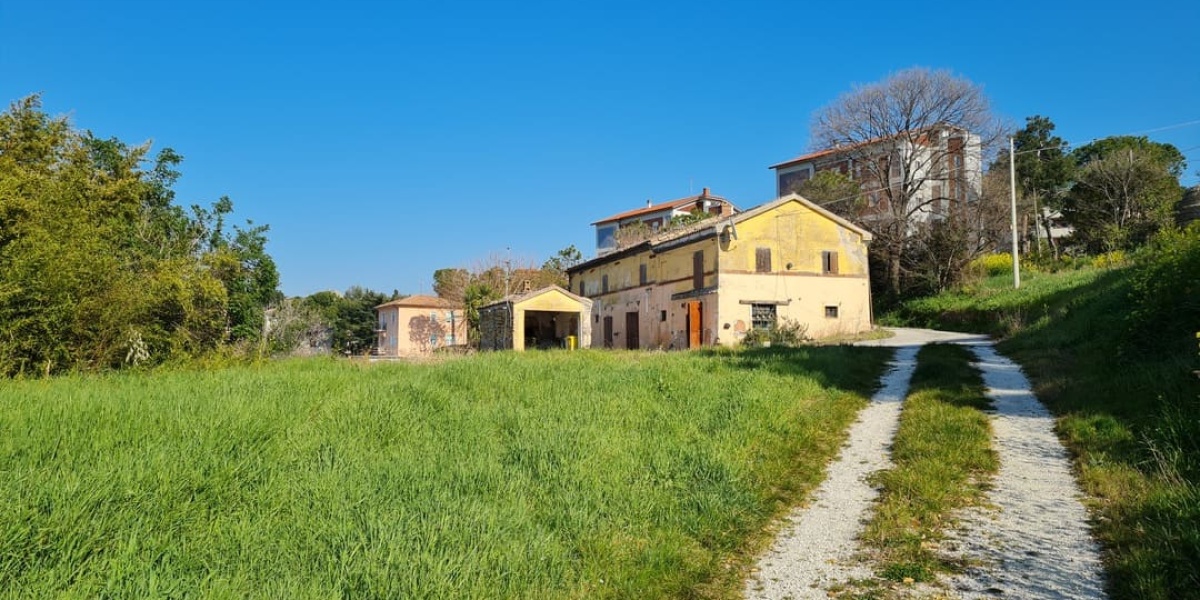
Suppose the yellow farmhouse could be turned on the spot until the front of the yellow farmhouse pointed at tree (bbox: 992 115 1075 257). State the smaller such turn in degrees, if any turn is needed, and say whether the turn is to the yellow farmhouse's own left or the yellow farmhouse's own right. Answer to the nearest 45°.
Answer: approximately 180°

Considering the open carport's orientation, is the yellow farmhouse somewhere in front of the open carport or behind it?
in front

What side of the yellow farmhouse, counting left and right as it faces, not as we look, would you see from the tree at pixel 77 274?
front

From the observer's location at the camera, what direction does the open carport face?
facing the viewer and to the right of the viewer

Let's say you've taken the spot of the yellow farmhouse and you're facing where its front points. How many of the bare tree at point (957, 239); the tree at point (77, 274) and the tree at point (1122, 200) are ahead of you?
1

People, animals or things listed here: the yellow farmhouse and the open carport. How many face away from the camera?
0

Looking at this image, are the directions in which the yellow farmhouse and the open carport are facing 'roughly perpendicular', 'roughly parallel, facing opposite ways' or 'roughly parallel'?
roughly perpendicular
